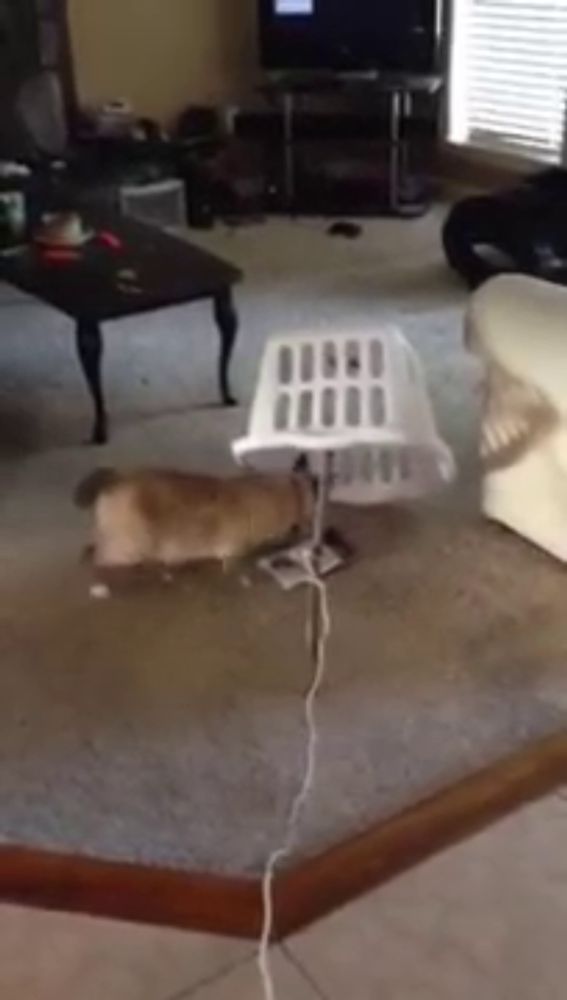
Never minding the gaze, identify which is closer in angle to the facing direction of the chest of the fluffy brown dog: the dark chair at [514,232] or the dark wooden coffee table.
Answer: the dark chair

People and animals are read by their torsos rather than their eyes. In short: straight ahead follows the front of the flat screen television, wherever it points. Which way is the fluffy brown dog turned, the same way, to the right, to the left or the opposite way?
to the left

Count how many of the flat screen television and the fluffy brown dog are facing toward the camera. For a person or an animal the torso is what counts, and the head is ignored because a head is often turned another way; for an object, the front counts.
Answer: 1

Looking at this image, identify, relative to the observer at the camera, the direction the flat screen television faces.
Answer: facing the viewer

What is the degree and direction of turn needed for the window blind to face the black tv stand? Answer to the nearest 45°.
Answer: approximately 45° to its right

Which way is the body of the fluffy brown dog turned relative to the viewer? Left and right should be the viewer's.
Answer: facing to the right of the viewer

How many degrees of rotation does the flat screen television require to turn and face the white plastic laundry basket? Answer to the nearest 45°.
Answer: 0° — it already faces it

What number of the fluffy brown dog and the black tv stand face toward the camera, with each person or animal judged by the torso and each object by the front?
1

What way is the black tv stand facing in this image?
toward the camera

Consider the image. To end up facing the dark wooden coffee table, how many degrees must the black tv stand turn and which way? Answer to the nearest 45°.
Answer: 0° — it already faces it

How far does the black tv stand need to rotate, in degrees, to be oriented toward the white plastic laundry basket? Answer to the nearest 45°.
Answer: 0° — it already faces it

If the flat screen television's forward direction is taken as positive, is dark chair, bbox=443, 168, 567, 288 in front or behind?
in front

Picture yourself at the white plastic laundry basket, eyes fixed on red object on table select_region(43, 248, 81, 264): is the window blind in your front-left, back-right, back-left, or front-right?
front-right

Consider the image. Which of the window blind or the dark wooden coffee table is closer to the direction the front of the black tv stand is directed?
the dark wooden coffee table

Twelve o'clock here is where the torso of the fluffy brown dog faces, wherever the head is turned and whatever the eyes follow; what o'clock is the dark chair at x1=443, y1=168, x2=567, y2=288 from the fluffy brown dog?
The dark chair is roughly at 10 o'clock from the fluffy brown dog.
